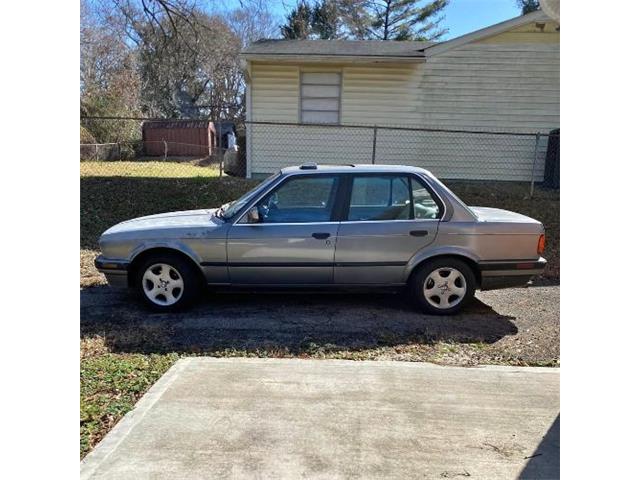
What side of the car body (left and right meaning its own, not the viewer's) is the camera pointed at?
left

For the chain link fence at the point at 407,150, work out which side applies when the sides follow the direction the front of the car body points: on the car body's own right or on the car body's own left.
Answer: on the car body's own right

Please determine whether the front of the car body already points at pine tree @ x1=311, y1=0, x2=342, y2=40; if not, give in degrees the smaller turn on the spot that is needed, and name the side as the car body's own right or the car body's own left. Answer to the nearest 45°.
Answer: approximately 90° to the car body's own right

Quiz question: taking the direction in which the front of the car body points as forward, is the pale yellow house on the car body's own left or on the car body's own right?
on the car body's own right

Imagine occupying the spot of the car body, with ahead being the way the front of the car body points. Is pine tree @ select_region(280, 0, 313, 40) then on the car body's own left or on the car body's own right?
on the car body's own right
